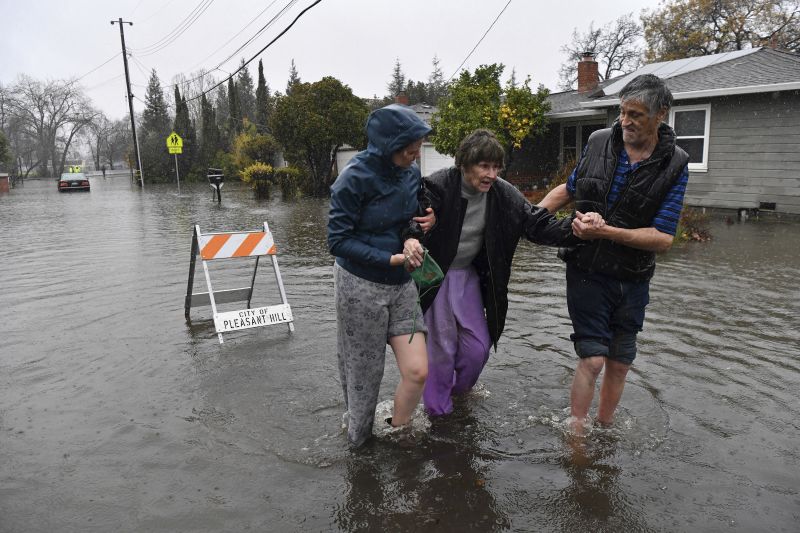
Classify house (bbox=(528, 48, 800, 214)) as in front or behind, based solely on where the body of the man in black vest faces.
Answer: behind

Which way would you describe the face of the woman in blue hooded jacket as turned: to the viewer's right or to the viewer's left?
to the viewer's right

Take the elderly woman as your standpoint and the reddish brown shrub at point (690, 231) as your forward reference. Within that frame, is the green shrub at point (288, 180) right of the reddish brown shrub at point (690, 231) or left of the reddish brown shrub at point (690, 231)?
left

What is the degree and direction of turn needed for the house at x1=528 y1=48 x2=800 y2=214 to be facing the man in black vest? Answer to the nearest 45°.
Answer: approximately 45° to its left

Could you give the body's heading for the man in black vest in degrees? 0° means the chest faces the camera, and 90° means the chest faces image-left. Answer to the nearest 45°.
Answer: approximately 45°
